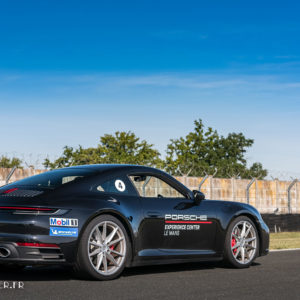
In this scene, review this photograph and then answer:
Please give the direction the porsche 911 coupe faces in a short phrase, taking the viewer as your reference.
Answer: facing away from the viewer and to the right of the viewer
